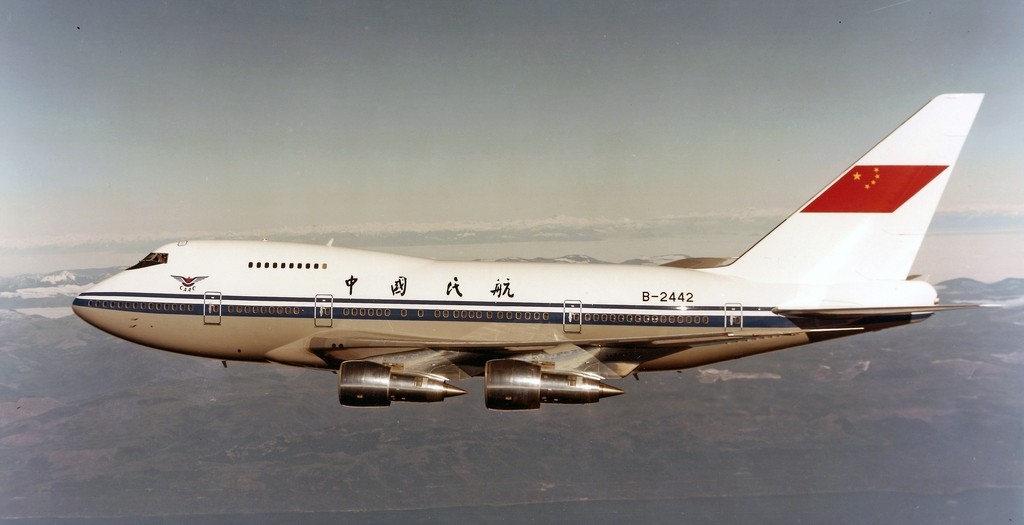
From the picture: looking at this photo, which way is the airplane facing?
to the viewer's left
